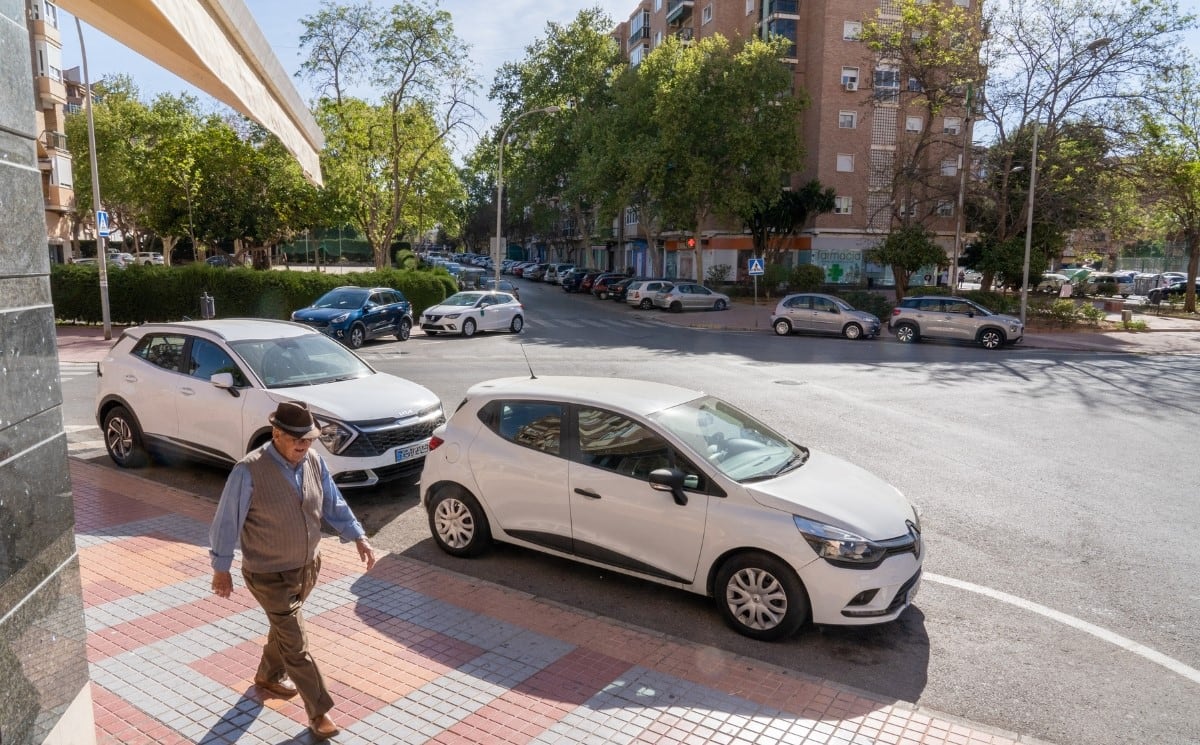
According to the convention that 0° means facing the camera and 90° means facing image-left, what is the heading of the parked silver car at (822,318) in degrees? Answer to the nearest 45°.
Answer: approximately 270°

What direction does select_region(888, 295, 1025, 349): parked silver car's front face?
to the viewer's right

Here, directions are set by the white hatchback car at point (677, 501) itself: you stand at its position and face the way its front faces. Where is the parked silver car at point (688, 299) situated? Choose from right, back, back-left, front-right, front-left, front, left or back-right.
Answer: back-left

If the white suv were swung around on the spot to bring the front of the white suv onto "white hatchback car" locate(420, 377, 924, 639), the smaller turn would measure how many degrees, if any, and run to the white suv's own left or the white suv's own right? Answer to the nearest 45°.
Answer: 0° — it already faces it

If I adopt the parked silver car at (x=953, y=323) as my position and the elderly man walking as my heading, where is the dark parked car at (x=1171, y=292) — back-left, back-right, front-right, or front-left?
back-left

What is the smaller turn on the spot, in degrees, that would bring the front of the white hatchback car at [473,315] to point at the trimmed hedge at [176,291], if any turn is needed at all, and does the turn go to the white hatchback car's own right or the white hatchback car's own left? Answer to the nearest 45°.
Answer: approximately 45° to the white hatchback car's own right

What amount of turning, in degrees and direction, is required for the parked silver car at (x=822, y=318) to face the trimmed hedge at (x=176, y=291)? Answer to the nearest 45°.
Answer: approximately 180°

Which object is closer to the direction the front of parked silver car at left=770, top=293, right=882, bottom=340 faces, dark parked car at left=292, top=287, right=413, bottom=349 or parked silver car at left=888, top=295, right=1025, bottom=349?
the parked silver car

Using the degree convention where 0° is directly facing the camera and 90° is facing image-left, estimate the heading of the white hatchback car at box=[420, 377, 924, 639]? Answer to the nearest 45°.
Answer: approximately 315°

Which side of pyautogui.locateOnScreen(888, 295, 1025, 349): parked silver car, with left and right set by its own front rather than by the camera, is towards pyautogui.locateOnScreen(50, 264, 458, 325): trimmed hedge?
back

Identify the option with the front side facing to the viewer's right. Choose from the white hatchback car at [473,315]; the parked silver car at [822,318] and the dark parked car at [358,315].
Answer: the parked silver car

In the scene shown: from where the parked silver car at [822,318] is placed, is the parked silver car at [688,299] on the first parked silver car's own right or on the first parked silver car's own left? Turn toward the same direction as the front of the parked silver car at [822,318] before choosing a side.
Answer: on the first parked silver car's own left

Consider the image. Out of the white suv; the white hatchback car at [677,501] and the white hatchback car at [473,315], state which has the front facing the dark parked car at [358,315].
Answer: the white hatchback car at [473,315]

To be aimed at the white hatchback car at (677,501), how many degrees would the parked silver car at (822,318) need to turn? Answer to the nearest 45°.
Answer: approximately 90° to its right
